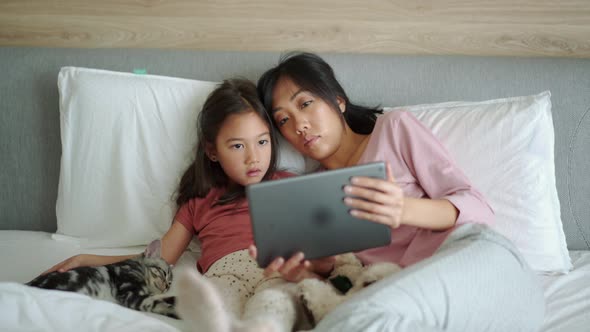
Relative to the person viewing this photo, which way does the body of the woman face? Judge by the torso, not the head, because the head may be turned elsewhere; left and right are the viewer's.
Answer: facing the viewer and to the left of the viewer

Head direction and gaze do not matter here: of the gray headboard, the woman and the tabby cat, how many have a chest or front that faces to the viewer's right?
1

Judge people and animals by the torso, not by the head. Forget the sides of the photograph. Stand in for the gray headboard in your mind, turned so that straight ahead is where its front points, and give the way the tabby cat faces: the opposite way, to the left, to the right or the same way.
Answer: to the left

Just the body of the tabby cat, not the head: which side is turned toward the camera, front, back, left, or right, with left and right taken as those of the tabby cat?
right

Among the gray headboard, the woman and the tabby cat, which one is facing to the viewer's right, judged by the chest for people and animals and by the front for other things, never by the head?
the tabby cat

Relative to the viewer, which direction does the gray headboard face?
toward the camera

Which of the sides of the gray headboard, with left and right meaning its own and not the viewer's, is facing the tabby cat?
front

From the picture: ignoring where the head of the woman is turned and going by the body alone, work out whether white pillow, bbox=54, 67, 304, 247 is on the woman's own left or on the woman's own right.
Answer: on the woman's own right
